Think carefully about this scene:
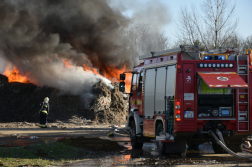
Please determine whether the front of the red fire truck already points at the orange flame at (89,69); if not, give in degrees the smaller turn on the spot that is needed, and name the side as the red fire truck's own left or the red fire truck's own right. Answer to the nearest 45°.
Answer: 0° — it already faces it

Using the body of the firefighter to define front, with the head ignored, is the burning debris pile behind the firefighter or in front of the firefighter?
in front

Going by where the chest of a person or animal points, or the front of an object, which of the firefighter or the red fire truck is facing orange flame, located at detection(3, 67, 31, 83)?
the red fire truck

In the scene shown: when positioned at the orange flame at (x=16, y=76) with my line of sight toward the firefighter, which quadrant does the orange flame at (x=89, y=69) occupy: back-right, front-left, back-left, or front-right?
front-left

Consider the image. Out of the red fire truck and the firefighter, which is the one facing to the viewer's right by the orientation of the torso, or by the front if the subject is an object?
the firefighter

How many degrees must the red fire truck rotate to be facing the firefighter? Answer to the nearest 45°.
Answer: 0° — it already faces them
